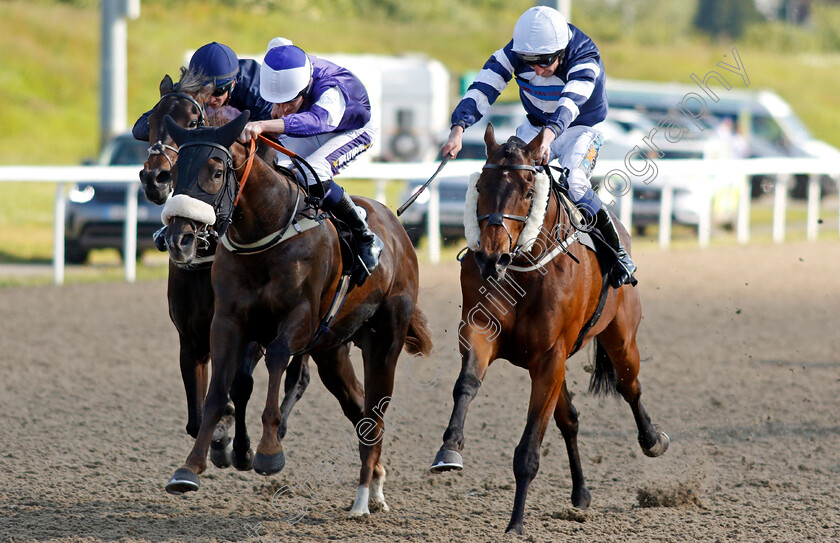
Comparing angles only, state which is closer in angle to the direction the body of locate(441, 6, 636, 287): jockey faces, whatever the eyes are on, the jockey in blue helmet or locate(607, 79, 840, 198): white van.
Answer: the jockey in blue helmet

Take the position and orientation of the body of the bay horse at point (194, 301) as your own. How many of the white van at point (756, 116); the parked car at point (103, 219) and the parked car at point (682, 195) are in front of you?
0

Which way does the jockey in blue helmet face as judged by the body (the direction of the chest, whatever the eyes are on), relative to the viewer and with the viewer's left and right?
facing the viewer and to the left of the viewer

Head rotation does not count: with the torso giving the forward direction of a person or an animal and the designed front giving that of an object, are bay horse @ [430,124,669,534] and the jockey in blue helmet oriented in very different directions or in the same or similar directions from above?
same or similar directions

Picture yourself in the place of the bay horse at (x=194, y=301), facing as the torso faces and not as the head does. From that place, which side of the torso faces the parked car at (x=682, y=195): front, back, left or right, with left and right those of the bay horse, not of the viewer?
back

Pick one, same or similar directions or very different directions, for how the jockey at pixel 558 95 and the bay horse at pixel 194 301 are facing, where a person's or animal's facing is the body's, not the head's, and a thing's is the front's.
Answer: same or similar directions

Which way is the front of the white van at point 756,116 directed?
to the viewer's right

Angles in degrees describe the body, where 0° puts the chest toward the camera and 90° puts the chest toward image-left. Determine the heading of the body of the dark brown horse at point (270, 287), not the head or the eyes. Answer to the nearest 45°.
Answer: approximately 45°

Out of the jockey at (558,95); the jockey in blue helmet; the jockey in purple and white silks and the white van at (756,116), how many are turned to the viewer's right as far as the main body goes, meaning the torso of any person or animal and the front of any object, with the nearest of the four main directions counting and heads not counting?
1

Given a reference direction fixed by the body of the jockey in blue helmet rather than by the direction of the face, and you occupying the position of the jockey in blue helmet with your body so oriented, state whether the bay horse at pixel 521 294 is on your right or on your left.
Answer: on your left

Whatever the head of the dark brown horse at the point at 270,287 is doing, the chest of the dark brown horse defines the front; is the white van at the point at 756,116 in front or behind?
behind

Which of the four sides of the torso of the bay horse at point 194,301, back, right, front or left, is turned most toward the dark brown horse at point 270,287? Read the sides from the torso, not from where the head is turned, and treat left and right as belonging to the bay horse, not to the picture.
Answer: left

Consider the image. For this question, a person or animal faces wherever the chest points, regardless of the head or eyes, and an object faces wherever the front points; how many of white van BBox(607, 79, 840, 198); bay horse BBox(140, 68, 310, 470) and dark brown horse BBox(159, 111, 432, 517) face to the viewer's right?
1

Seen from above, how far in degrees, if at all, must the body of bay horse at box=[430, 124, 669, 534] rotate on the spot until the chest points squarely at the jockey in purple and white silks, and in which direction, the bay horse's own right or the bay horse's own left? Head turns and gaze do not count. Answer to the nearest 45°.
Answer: approximately 45° to the bay horse's own right

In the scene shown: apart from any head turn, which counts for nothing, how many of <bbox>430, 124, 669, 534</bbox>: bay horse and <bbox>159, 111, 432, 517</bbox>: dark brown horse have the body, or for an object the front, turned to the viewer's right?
0

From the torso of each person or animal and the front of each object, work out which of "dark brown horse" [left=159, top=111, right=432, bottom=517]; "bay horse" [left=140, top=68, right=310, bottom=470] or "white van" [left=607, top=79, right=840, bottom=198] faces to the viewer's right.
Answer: the white van

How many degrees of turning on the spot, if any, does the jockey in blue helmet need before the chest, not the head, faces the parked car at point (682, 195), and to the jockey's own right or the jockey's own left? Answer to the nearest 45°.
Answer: approximately 180°
